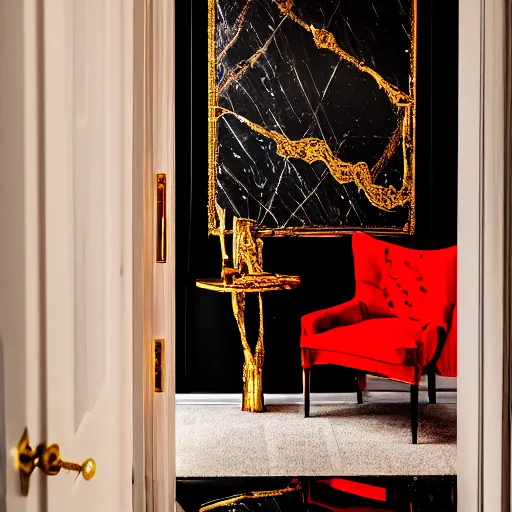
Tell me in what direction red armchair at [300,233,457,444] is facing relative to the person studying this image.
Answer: facing the viewer and to the left of the viewer

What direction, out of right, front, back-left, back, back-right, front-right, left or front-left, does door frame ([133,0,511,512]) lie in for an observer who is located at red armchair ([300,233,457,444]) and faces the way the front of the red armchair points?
front-left

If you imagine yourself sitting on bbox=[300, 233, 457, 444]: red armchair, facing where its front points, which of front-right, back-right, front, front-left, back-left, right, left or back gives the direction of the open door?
front-left

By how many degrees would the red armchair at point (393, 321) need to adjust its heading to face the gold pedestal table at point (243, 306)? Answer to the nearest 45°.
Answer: approximately 45° to its right
